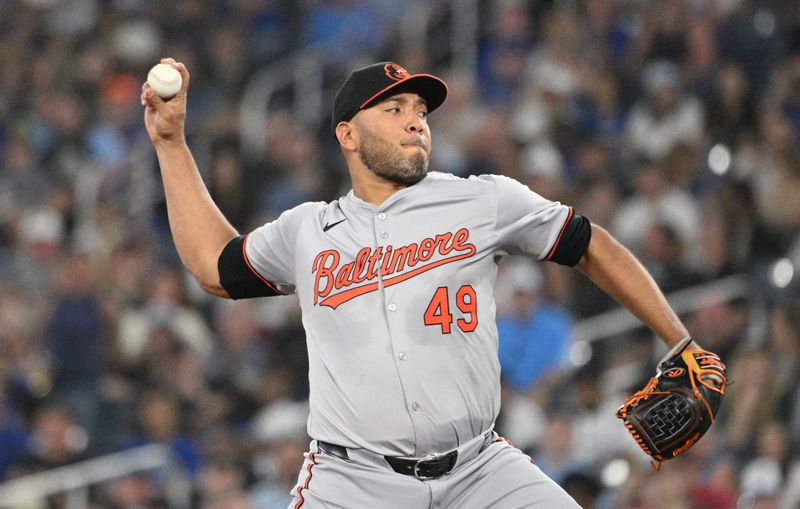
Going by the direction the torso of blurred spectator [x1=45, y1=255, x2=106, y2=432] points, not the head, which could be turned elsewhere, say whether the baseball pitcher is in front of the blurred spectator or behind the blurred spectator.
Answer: in front

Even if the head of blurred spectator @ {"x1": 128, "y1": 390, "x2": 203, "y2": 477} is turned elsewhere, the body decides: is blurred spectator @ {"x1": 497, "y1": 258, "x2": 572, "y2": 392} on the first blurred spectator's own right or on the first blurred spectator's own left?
on the first blurred spectator's own left

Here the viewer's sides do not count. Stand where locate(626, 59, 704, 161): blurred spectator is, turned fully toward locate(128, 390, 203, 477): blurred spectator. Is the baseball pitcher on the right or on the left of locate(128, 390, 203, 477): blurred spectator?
left

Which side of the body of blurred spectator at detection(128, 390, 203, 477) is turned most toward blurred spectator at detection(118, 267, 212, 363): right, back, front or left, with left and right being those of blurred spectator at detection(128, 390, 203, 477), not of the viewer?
back

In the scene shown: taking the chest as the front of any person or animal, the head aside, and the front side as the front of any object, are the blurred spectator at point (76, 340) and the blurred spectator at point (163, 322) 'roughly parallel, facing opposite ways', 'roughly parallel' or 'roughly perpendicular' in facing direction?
roughly parallel

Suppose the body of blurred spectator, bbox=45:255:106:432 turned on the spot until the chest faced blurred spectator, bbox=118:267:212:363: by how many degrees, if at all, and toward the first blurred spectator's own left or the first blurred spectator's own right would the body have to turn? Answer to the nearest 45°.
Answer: approximately 90° to the first blurred spectator's own left

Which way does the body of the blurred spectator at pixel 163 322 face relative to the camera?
toward the camera

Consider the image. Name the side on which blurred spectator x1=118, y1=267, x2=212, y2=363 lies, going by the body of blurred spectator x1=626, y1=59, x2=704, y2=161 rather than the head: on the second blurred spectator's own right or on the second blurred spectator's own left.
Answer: on the second blurred spectator's own right

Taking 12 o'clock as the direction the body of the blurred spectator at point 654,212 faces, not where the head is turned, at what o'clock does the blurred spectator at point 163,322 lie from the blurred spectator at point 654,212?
the blurred spectator at point 163,322 is roughly at 3 o'clock from the blurred spectator at point 654,212.

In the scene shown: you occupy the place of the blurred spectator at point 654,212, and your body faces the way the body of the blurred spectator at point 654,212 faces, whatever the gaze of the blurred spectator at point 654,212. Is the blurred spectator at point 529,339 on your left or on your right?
on your right

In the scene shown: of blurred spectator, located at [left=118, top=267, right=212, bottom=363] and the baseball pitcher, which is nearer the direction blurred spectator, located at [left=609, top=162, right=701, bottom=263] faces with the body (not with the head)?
the baseball pitcher

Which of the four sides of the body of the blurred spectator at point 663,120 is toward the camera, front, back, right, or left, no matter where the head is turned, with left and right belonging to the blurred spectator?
front

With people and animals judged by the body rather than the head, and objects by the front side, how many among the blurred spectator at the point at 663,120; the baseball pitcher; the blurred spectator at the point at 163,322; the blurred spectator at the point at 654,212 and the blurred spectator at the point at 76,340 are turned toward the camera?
5

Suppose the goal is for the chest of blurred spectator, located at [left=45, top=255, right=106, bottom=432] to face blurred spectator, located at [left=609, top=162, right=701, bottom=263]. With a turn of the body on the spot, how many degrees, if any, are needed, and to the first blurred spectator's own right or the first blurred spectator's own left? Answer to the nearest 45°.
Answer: approximately 45° to the first blurred spectator's own left
